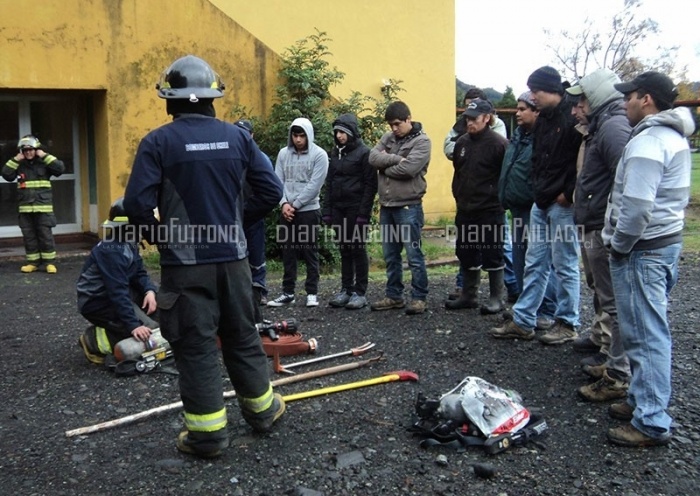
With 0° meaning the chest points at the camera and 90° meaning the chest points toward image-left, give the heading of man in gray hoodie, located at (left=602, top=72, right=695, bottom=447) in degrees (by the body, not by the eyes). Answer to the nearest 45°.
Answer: approximately 90°

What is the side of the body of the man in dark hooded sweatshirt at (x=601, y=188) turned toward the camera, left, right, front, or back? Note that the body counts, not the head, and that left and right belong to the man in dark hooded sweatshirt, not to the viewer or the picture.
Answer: left

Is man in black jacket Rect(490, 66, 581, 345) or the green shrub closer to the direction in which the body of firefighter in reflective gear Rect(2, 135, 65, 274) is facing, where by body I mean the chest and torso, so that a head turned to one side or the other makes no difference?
the man in black jacket

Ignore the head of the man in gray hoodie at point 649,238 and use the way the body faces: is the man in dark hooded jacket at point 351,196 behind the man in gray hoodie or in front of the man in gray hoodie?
in front

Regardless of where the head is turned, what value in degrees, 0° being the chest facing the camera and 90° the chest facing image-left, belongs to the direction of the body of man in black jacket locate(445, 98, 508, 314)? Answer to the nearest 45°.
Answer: approximately 45°

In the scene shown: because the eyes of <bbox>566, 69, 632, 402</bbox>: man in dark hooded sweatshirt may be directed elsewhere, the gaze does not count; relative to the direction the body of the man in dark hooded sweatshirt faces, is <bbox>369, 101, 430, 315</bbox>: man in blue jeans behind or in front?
in front

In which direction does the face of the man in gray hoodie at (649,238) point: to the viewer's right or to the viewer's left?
to the viewer's left

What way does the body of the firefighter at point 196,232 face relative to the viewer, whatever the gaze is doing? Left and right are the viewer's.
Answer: facing away from the viewer

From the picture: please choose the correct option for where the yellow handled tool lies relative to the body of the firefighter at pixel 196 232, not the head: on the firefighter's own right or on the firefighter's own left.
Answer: on the firefighter's own right

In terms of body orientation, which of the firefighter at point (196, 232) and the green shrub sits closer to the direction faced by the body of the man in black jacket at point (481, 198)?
the firefighter

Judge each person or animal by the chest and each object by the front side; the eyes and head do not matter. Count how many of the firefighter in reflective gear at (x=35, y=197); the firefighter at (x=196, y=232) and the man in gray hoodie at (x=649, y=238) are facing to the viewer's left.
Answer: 1
